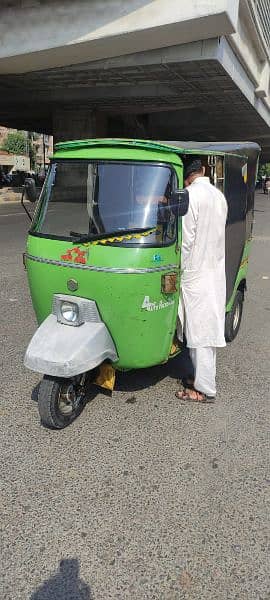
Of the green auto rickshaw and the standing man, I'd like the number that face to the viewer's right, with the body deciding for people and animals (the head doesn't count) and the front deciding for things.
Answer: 0

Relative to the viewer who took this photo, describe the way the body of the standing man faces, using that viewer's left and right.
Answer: facing away from the viewer and to the left of the viewer

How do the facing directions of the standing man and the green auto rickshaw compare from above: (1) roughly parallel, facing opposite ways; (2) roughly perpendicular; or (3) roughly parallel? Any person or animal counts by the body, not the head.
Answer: roughly perpendicular

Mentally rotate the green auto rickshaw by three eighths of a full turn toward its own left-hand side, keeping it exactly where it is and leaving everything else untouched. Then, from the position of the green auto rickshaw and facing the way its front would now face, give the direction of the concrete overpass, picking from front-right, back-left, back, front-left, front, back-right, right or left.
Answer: left

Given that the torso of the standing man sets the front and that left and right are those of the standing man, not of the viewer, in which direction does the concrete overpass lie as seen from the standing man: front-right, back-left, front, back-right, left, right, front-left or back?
front-right
